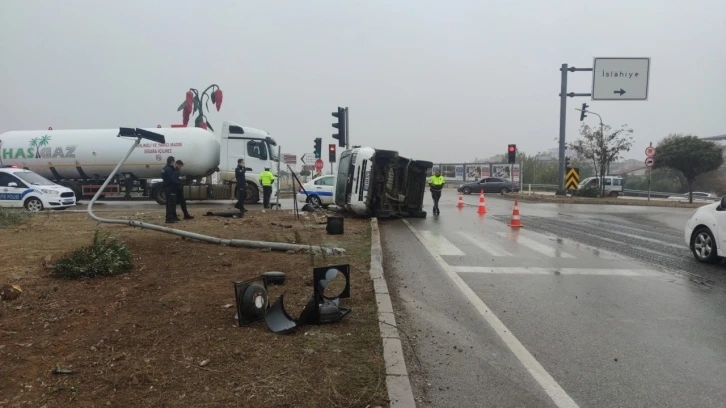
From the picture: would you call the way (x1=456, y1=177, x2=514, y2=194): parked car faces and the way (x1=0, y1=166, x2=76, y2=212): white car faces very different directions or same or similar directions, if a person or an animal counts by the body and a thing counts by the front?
very different directions

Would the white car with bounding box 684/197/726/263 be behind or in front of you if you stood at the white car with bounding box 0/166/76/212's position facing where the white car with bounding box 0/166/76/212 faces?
in front

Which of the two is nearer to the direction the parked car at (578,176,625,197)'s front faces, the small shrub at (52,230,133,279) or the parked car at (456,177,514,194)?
the parked car

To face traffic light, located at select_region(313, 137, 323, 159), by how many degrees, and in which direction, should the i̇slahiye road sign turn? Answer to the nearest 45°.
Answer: approximately 45° to its right

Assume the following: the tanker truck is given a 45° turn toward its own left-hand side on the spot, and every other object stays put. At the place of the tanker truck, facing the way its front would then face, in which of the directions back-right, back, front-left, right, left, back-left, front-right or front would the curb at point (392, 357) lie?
back-right

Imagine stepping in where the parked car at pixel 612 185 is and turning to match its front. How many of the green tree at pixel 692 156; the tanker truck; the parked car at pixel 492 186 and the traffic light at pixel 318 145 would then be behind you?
1

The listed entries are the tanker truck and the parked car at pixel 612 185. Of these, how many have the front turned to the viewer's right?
1

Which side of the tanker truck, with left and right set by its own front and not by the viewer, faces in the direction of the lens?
right

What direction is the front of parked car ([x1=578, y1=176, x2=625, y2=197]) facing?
to the viewer's left

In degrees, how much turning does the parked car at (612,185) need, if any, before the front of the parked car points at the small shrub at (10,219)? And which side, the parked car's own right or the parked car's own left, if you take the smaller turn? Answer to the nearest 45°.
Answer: approximately 90° to the parked car's own left

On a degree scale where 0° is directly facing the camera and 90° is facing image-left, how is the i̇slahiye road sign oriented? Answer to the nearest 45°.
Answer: approximately 0°

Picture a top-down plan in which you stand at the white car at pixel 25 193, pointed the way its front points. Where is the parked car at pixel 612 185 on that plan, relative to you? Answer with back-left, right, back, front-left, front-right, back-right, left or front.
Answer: front-left

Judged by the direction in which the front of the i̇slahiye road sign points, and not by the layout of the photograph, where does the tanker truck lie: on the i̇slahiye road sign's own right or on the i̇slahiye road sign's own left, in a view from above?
on the i̇slahiye road sign's own right
